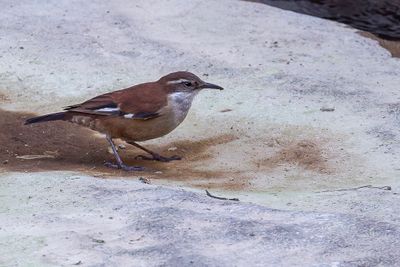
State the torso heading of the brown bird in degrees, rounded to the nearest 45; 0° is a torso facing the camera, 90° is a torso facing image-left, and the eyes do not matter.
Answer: approximately 270°
